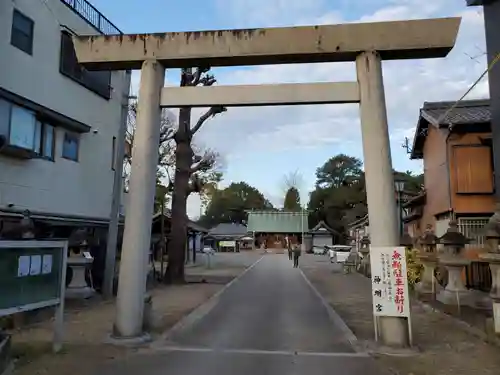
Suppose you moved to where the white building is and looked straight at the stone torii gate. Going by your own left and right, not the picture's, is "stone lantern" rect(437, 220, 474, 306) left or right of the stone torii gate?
left

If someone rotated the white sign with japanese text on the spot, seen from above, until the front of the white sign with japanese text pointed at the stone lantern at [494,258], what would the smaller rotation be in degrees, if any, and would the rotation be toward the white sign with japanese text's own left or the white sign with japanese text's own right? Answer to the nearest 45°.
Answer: approximately 135° to the white sign with japanese text's own left

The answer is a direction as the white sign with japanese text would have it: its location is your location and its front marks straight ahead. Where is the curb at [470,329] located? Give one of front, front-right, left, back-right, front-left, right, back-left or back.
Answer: back-left

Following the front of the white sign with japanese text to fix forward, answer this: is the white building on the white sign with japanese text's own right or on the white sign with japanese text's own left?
on the white sign with japanese text's own right

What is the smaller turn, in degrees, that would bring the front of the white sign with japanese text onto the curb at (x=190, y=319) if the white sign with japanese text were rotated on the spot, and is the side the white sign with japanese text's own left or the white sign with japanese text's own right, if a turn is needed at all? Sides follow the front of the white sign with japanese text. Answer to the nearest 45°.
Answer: approximately 90° to the white sign with japanese text's own right

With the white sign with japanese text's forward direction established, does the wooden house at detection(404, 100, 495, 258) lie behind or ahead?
behind

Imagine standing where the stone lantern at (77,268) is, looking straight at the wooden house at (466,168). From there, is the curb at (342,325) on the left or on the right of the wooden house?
right

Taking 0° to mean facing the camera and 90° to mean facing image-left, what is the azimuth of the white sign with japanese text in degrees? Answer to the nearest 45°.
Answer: approximately 0°

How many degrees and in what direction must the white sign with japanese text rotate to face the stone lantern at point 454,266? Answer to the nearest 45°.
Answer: approximately 180°

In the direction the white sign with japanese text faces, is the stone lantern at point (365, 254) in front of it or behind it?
behind
